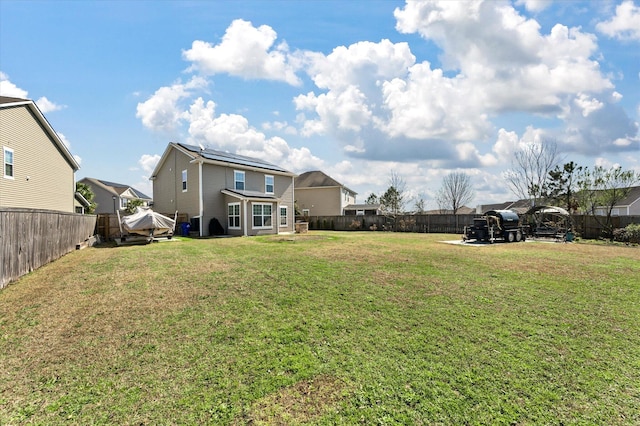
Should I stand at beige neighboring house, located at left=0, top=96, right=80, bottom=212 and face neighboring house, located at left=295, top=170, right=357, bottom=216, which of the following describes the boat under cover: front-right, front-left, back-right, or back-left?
front-right

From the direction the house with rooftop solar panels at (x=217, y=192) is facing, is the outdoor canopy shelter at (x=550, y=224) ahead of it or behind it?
behind

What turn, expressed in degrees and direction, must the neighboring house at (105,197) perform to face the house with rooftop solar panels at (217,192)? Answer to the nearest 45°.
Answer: approximately 45° to its right

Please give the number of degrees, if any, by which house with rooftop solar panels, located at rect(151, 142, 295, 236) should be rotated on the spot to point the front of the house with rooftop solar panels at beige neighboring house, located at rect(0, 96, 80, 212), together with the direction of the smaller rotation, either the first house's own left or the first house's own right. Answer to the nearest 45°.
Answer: approximately 90° to the first house's own left

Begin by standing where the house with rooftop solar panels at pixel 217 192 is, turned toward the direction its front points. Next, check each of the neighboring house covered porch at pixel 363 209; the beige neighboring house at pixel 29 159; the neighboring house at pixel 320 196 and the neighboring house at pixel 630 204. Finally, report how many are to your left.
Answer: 1

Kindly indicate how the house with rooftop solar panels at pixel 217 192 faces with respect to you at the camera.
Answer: facing away from the viewer and to the left of the viewer

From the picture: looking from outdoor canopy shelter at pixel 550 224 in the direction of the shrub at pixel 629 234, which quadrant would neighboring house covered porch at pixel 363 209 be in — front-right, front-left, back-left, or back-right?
back-left

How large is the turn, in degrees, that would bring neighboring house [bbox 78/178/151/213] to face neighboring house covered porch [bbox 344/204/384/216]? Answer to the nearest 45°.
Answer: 0° — it already faces it

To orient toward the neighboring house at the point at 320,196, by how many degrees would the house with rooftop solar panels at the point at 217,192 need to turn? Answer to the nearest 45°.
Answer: approximately 90° to its right
